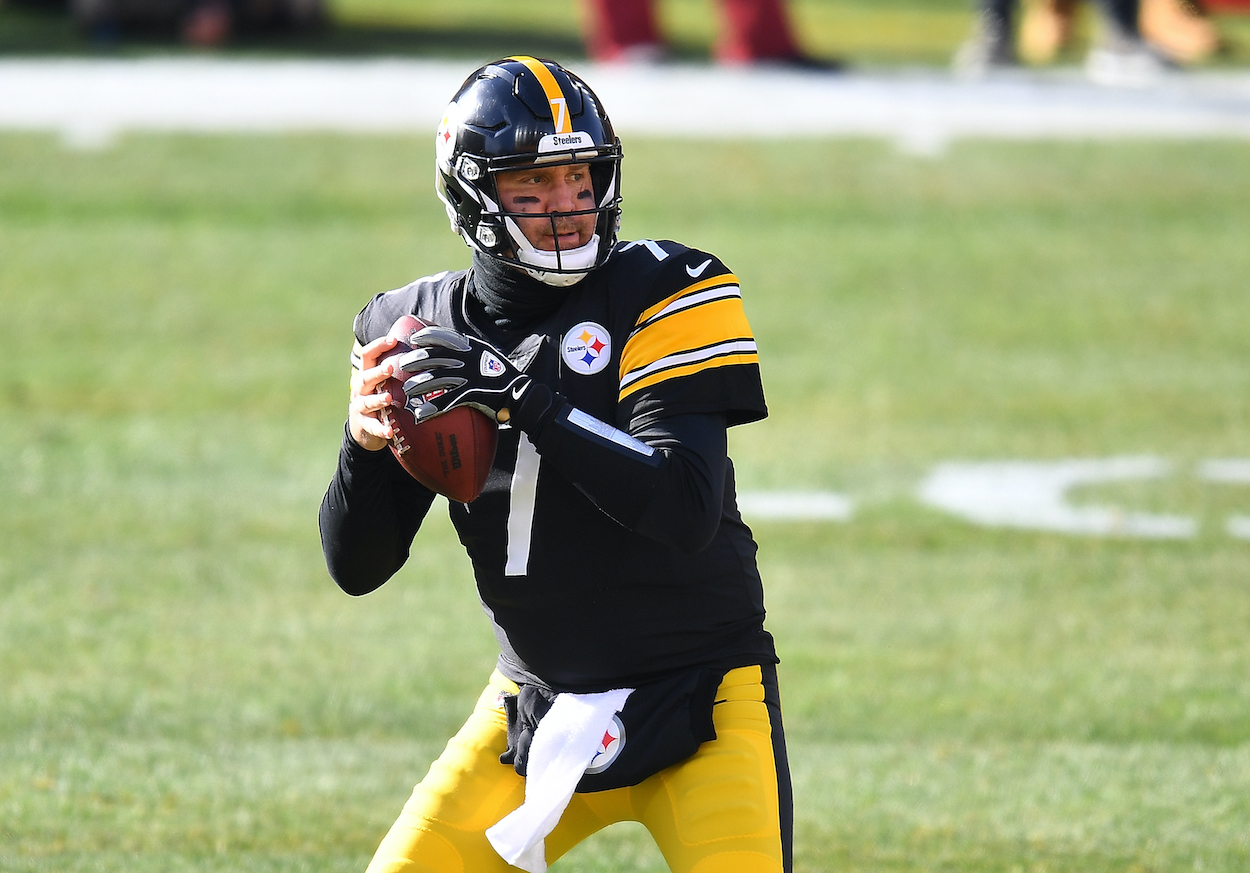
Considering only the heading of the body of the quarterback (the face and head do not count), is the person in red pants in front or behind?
behind

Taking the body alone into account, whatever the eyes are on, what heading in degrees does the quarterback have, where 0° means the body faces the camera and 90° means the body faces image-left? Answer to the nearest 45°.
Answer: approximately 45°
